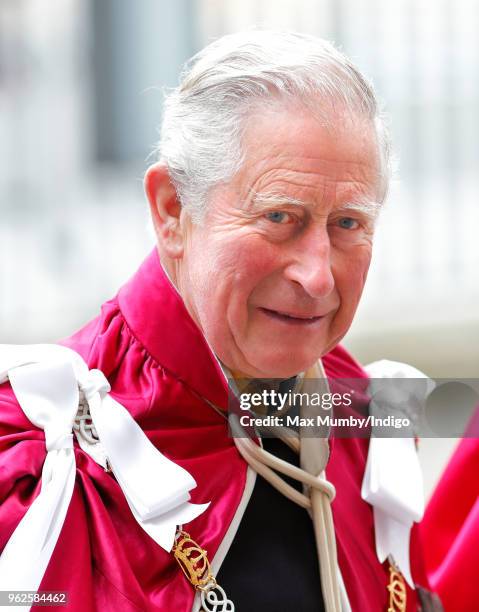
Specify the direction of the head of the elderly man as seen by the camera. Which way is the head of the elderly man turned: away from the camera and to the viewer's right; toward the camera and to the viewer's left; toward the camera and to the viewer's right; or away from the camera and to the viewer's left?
toward the camera and to the viewer's right

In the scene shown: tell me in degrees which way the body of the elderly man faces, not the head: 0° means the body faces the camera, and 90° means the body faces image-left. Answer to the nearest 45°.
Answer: approximately 315°
